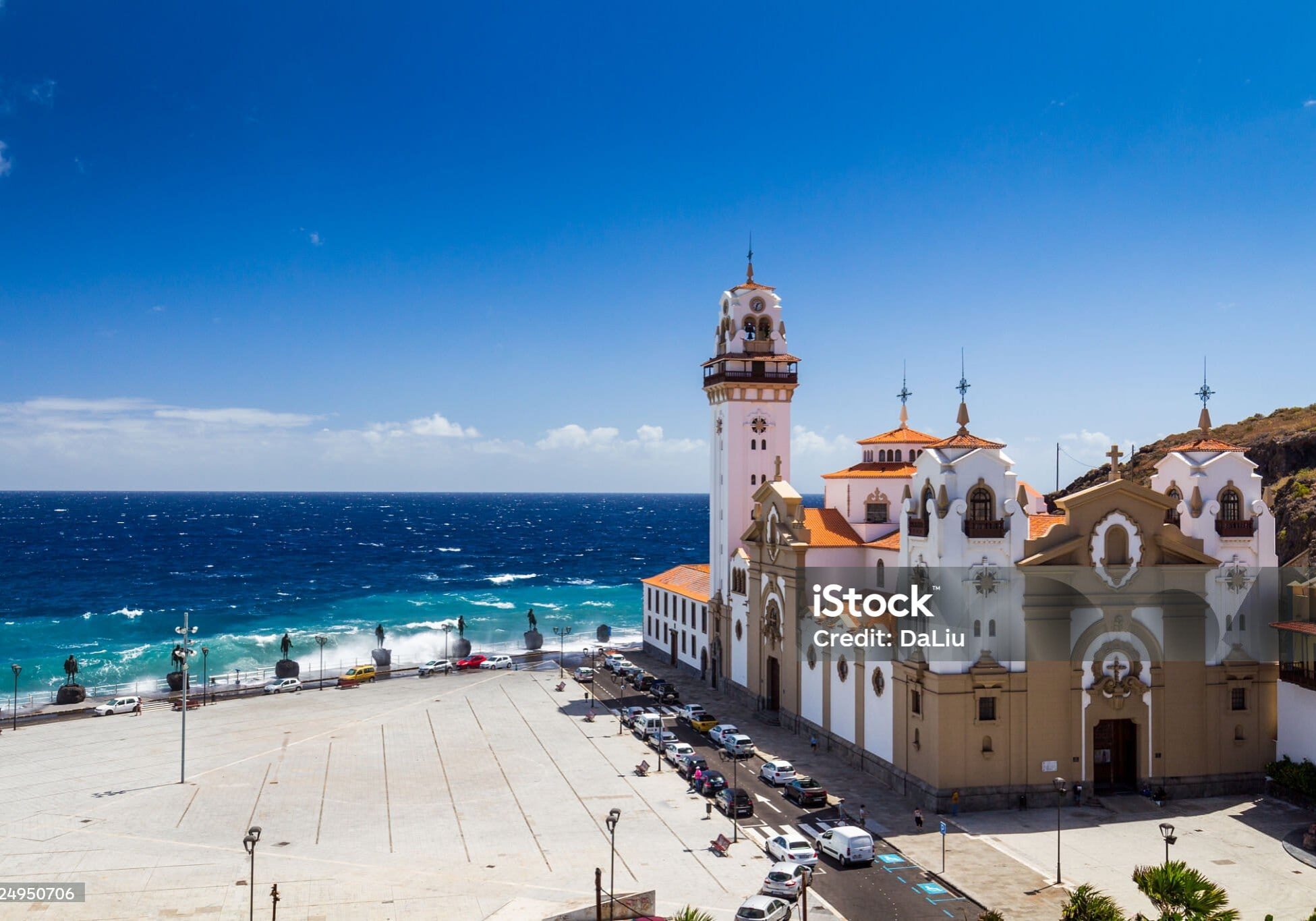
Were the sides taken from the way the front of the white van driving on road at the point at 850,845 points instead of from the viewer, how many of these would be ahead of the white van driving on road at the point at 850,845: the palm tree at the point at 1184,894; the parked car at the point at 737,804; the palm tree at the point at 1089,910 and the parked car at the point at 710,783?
2
